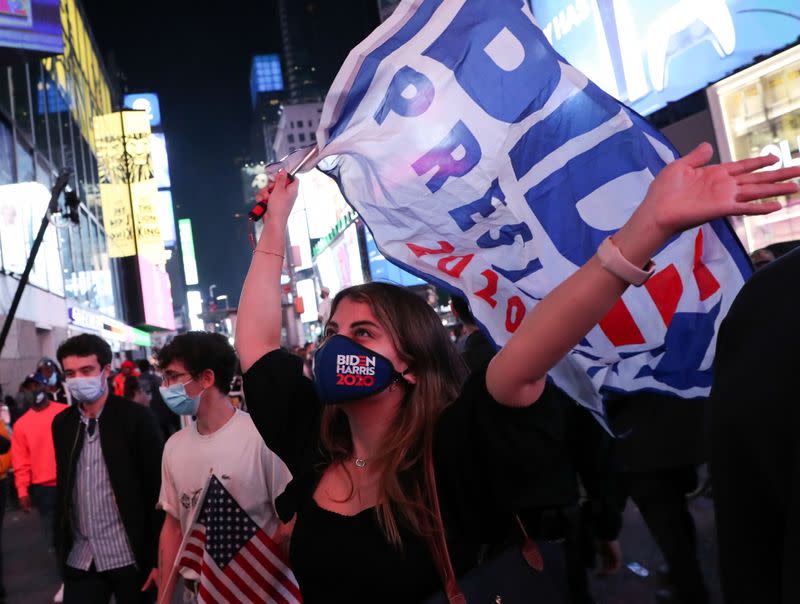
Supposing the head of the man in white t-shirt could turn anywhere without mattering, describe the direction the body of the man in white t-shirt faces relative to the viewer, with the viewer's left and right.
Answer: facing the viewer and to the left of the viewer

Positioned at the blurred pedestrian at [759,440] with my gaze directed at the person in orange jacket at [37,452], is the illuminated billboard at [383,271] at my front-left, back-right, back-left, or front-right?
front-right

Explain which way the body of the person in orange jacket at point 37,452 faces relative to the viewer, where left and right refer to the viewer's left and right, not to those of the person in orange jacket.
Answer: facing the viewer

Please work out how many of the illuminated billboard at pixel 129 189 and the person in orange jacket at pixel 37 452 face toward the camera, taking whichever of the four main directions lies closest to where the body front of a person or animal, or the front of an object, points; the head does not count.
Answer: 2

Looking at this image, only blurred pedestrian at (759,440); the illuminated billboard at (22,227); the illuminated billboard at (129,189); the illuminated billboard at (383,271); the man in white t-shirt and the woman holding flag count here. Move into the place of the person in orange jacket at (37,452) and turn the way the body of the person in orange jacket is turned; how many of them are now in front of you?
3

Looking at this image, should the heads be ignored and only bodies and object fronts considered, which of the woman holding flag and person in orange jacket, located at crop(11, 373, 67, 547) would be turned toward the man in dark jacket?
the person in orange jacket

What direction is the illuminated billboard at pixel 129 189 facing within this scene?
toward the camera

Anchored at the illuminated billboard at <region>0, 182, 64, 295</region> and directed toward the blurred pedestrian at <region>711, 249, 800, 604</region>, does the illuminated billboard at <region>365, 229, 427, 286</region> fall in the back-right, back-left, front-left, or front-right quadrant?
back-left

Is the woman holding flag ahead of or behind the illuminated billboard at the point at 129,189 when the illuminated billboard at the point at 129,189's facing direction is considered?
ahead

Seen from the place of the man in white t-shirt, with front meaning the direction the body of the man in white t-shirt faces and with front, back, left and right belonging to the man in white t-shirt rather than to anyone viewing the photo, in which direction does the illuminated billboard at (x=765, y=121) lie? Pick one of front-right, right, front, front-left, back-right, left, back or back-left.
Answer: back

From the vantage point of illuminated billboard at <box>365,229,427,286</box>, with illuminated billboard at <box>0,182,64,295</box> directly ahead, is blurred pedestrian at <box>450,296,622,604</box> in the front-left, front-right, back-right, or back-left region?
front-left

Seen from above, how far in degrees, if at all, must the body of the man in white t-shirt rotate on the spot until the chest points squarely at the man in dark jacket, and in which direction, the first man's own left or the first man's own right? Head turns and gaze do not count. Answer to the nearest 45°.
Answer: approximately 90° to the first man's own right
